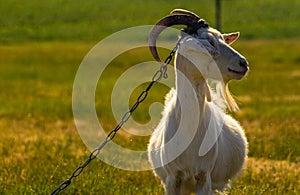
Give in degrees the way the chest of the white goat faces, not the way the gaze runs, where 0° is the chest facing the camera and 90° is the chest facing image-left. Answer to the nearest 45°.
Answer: approximately 0°
